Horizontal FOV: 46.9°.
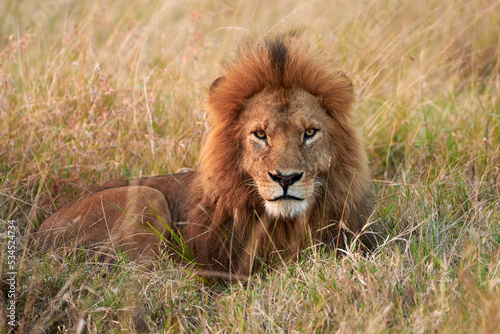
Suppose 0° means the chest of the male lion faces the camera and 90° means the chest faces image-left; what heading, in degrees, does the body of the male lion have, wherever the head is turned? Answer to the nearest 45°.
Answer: approximately 315°
